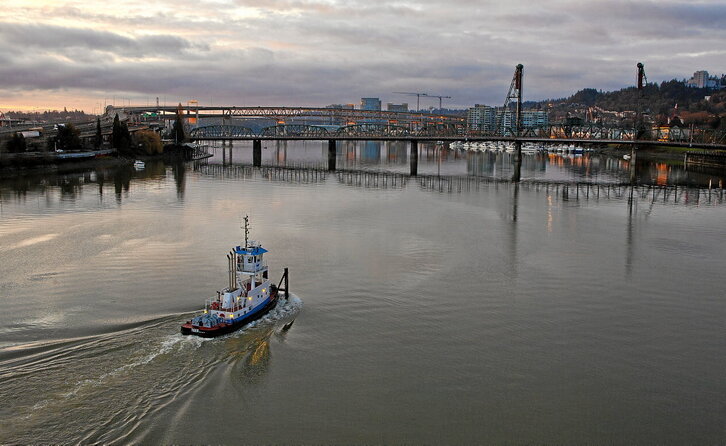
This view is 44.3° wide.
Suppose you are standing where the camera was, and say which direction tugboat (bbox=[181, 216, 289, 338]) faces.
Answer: facing away from the viewer and to the right of the viewer
